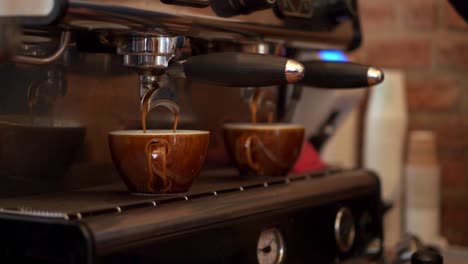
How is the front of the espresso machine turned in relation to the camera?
facing the viewer and to the right of the viewer
